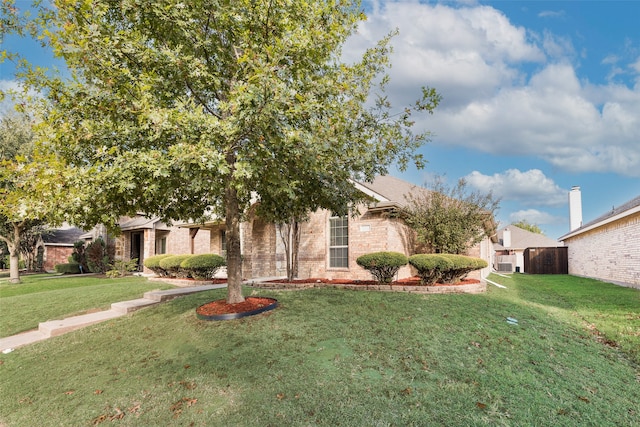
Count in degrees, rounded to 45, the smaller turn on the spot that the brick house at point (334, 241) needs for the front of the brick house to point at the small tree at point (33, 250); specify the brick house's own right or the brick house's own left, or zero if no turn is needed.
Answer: approximately 135° to the brick house's own right

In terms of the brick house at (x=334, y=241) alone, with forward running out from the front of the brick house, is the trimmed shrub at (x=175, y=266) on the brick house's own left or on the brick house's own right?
on the brick house's own right

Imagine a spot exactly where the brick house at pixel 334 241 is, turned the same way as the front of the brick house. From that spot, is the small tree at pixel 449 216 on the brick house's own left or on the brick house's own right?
on the brick house's own left

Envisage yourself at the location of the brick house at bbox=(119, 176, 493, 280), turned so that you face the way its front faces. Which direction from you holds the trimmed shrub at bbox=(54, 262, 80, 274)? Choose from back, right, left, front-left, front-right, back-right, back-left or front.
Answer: back-right

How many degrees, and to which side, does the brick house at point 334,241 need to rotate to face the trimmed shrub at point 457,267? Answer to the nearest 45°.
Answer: approximately 45° to its left

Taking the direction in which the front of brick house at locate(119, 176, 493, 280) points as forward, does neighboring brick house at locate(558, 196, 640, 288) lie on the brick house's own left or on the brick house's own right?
on the brick house's own left

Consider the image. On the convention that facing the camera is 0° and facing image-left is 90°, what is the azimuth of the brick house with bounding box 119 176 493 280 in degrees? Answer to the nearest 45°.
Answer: approximately 0°

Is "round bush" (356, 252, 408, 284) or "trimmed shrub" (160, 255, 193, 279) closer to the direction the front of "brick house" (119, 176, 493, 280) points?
the round bush
